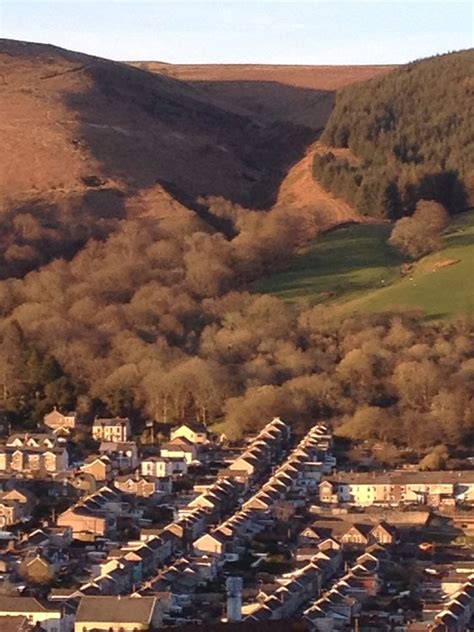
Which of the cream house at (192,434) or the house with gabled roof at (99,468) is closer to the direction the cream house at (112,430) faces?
the house with gabled roof

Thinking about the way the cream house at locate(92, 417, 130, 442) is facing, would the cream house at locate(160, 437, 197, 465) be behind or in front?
in front

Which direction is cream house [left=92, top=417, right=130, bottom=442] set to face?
toward the camera

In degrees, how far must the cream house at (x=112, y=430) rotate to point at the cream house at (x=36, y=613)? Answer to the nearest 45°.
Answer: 0° — it already faces it

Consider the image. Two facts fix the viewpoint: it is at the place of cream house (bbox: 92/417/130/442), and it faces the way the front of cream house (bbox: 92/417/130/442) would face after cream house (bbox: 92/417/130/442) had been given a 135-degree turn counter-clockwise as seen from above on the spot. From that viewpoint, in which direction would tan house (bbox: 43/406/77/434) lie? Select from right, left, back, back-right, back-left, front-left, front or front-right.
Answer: left

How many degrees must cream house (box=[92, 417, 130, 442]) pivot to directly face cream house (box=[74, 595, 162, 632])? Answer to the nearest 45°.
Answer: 0° — it already faces it

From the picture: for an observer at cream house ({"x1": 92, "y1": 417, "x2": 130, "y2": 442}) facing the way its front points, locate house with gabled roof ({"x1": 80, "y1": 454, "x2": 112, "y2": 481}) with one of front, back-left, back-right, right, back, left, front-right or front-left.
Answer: front

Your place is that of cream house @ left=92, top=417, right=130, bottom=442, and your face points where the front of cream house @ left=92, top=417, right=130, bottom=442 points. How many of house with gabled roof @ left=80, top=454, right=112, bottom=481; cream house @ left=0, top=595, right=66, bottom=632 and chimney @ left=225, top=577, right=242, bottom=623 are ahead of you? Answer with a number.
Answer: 3

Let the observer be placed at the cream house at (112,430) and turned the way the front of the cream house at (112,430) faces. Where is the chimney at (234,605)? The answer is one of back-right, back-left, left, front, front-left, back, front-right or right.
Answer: front
